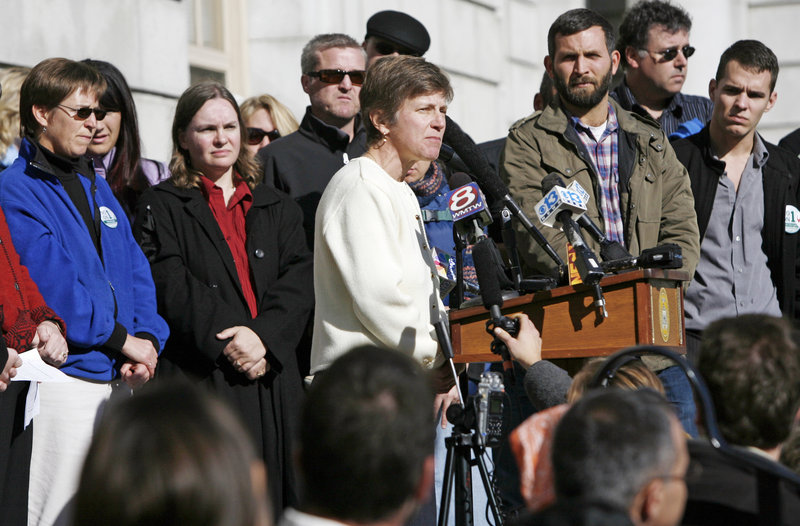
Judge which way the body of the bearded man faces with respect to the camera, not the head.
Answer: toward the camera

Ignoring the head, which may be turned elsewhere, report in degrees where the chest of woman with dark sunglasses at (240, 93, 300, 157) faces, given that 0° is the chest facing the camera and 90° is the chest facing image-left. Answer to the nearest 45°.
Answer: approximately 0°

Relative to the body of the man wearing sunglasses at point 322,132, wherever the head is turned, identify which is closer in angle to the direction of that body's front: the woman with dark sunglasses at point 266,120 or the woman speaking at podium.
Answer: the woman speaking at podium

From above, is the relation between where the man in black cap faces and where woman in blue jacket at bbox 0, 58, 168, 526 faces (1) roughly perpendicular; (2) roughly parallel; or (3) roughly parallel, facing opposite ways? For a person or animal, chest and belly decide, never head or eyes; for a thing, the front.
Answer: roughly parallel

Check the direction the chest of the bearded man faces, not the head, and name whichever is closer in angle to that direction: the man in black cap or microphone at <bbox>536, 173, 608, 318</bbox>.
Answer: the microphone

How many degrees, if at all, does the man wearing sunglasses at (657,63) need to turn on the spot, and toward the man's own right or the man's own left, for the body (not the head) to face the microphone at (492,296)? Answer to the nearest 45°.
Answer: approximately 45° to the man's own right

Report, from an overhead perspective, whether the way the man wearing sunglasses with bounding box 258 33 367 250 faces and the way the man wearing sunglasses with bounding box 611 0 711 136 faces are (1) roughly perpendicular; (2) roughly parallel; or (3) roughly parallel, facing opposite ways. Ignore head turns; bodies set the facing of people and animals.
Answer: roughly parallel

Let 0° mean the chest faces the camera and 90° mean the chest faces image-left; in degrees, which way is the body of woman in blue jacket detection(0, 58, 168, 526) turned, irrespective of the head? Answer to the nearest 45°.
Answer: approximately 315°

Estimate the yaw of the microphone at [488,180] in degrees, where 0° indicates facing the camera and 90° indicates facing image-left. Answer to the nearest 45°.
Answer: approximately 90°

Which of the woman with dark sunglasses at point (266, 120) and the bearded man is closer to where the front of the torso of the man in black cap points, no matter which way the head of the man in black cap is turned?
the bearded man

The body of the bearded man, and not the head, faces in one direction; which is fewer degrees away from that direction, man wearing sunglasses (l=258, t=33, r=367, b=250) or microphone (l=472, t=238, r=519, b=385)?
the microphone

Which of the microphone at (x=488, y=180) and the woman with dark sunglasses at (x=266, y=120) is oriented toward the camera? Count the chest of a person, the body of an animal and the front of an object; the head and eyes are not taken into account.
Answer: the woman with dark sunglasses
